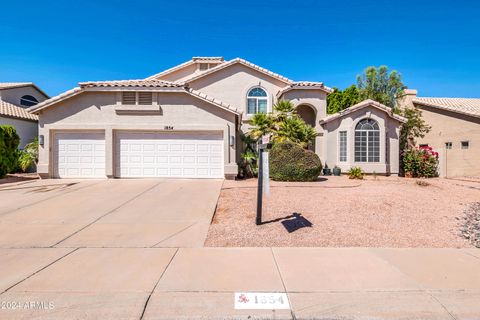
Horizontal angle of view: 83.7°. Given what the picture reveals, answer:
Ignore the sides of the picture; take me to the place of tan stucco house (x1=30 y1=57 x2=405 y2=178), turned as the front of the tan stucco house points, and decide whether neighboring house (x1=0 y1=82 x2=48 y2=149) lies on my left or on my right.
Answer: on my right

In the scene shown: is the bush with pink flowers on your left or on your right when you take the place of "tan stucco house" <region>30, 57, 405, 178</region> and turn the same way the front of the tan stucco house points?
on your left

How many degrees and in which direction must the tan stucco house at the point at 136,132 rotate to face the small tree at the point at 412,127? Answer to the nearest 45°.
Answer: approximately 90° to its left

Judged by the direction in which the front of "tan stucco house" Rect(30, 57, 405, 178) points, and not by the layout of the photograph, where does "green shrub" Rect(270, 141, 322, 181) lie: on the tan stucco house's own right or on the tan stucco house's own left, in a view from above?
on the tan stucco house's own left

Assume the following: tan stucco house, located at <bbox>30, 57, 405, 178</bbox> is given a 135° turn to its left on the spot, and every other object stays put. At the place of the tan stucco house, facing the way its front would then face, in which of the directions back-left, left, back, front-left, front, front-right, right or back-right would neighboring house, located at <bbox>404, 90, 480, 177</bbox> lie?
front-right

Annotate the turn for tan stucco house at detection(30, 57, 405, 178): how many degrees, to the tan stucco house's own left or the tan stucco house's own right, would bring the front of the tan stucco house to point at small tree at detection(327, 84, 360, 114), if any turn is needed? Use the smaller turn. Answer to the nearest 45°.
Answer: approximately 135° to the tan stucco house's own left

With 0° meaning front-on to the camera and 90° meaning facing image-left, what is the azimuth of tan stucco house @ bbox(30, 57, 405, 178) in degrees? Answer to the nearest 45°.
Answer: approximately 0°

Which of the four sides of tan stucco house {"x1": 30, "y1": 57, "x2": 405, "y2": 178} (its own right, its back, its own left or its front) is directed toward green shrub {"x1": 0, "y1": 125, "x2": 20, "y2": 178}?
right

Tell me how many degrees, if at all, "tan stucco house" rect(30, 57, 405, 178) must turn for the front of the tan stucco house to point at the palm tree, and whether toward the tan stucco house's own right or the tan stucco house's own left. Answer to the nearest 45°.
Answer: approximately 90° to the tan stucco house's own left

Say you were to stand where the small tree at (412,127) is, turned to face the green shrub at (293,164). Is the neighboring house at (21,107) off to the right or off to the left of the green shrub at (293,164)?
right
